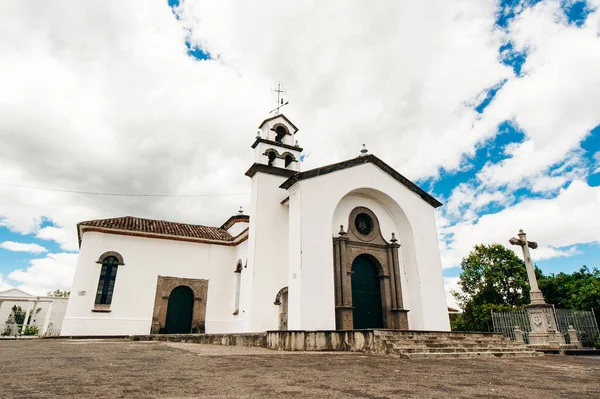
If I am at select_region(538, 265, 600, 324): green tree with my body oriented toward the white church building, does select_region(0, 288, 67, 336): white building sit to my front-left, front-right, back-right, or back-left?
front-right

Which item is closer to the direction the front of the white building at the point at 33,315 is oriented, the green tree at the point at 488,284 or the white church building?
the white church building

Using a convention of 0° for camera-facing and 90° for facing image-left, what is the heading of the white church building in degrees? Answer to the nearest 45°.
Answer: approximately 315°

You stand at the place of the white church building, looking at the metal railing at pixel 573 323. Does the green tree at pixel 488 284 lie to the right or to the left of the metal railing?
left

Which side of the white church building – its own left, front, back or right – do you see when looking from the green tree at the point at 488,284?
left

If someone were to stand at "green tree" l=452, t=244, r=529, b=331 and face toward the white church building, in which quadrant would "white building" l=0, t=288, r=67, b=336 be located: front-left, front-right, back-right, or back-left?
front-right

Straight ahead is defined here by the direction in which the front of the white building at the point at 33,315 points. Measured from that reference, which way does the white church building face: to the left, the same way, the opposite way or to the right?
the same way

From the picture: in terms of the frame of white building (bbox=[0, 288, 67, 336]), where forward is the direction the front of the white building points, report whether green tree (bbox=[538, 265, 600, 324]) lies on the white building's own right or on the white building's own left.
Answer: on the white building's own left

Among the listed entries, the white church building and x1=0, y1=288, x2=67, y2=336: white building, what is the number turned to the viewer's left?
0

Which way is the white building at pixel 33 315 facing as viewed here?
toward the camera

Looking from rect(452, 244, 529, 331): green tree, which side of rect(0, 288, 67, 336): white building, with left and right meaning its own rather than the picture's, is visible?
left

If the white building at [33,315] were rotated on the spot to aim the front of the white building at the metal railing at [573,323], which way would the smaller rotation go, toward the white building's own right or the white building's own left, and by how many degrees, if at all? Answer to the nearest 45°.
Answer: approximately 45° to the white building's own left

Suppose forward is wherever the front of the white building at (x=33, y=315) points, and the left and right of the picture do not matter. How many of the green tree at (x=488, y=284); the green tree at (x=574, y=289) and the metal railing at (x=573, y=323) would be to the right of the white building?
0

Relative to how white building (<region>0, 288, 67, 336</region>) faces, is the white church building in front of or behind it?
in front

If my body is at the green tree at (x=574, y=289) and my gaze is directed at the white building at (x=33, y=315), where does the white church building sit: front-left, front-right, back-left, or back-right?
front-left
